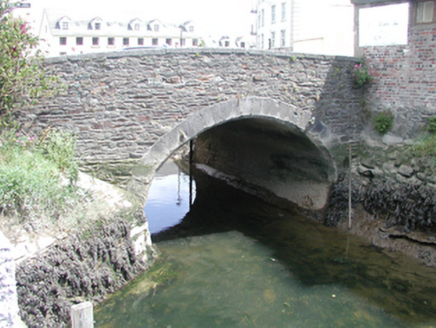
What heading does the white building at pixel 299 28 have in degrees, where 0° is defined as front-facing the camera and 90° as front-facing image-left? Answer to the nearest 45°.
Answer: approximately 45°

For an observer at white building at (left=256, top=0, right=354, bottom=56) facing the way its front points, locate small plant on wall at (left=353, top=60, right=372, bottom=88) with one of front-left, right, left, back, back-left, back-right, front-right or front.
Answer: front-left

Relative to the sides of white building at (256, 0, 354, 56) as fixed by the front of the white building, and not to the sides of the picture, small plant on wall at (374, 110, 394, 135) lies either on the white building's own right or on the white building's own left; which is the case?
on the white building's own left

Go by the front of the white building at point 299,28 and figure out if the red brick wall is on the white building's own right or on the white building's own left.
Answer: on the white building's own left

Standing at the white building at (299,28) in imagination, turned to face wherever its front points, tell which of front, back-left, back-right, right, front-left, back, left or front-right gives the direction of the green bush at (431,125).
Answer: front-left

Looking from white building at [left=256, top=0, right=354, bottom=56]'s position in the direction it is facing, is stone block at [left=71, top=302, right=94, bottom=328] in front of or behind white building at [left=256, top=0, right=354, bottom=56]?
in front

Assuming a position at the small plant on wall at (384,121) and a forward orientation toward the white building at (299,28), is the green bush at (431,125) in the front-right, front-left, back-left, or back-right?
back-right

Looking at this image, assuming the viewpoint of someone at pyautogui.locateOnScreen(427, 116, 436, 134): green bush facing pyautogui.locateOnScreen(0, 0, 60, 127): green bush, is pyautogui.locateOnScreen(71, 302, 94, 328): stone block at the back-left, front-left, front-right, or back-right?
front-left

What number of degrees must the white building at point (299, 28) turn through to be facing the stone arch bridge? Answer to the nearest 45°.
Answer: approximately 45° to its left
